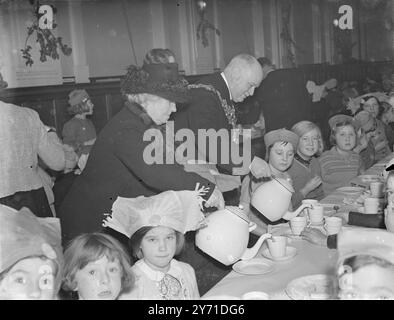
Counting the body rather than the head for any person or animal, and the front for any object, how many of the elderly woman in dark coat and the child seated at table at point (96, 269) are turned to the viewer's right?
1

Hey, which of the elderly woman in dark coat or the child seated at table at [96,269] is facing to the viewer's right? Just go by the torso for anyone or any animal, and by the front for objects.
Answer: the elderly woman in dark coat

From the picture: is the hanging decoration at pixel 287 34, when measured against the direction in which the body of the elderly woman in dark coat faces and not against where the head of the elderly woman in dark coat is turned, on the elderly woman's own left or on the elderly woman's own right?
on the elderly woman's own left

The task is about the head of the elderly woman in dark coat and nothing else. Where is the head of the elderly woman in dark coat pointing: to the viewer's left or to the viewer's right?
to the viewer's right

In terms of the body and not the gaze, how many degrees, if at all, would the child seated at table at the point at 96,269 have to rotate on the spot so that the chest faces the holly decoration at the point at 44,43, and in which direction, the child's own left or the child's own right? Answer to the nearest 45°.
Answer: approximately 180°

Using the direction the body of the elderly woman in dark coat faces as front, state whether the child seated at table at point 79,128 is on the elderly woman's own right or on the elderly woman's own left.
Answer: on the elderly woman's own left

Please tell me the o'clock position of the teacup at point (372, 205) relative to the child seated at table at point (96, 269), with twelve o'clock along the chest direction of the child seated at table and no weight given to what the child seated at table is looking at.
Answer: The teacup is roughly at 8 o'clock from the child seated at table.

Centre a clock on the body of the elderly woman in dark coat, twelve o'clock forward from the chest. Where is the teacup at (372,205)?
The teacup is roughly at 12 o'clock from the elderly woman in dark coat.

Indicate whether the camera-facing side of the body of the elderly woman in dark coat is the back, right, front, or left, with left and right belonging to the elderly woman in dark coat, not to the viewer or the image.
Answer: right

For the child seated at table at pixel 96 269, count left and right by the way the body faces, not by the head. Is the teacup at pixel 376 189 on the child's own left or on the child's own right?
on the child's own left

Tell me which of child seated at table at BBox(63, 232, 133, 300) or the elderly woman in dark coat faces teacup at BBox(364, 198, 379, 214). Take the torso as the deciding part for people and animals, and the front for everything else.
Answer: the elderly woman in dark coat

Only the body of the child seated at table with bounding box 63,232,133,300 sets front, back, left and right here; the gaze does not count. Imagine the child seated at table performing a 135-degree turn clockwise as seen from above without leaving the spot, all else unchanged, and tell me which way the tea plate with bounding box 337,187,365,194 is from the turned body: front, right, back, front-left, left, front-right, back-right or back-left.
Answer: right
